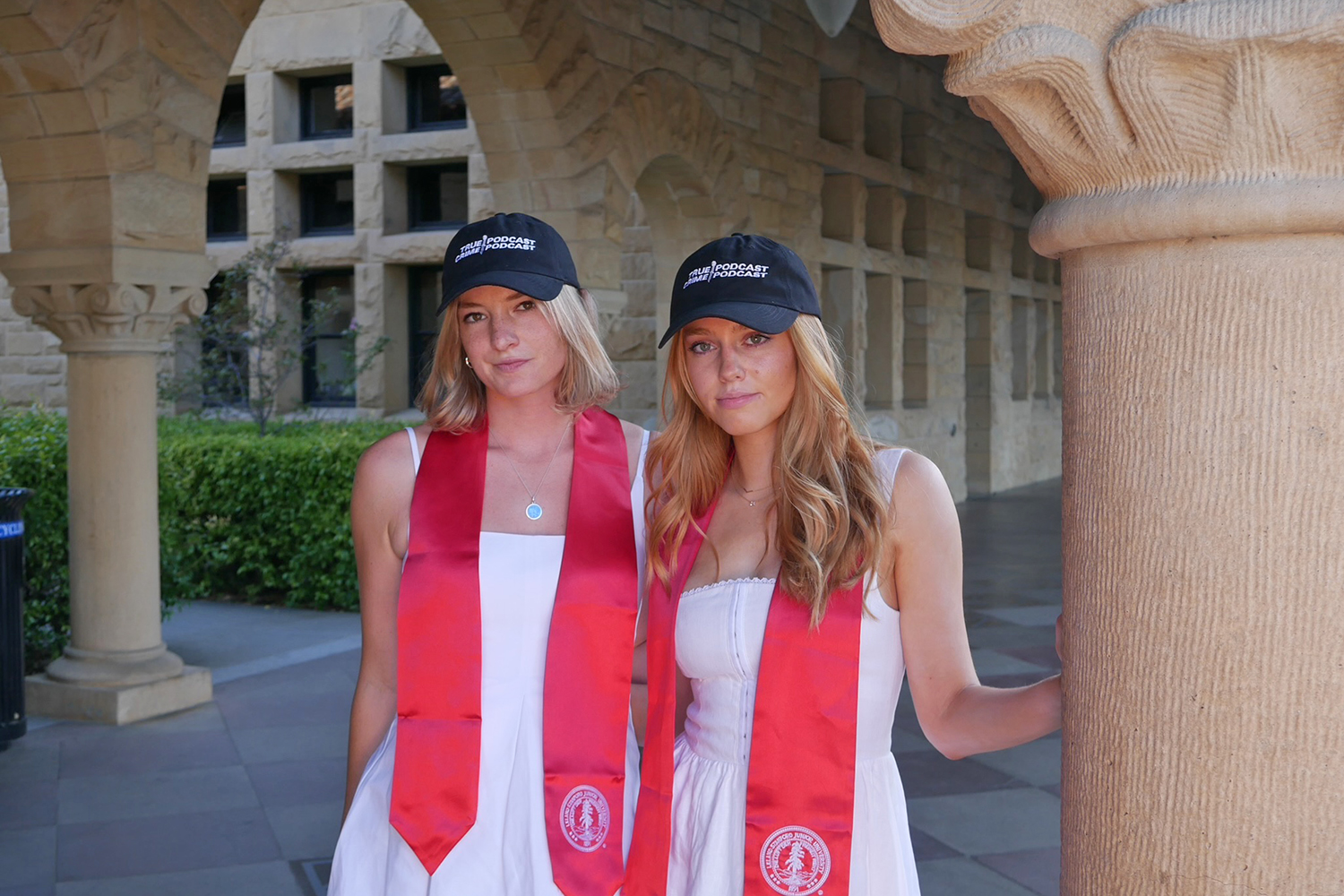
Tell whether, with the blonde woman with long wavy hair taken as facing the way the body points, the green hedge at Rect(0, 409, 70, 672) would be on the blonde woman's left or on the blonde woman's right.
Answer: on the blonde woman's right

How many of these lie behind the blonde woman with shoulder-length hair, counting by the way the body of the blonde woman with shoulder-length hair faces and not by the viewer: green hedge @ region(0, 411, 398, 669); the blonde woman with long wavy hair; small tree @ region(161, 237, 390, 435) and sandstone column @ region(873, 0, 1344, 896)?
2

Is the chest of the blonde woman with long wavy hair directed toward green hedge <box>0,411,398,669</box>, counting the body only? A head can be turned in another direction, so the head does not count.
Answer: no

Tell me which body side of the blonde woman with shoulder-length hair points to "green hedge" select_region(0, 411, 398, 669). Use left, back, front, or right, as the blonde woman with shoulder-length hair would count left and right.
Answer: back

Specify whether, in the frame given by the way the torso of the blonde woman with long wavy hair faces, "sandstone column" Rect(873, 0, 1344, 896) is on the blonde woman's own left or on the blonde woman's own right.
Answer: on the blonde woman's own left

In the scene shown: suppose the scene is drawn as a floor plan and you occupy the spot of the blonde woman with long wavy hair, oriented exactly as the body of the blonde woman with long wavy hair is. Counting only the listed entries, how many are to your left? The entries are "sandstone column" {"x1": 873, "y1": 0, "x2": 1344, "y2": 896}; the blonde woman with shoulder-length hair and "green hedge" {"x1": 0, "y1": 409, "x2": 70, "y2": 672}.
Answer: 1

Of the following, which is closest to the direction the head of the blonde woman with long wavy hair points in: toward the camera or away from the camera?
toward the camera

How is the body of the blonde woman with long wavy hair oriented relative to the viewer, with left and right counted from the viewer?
facing the viewer and to the left of the viewer

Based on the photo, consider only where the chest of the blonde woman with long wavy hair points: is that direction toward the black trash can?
no

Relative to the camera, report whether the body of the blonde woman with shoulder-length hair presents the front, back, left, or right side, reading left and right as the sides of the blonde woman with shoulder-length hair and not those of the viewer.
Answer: front

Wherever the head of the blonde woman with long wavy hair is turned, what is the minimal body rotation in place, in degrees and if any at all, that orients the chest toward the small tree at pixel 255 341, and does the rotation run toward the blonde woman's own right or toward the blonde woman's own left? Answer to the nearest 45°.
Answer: approximately 90° to the blonde woman's own right

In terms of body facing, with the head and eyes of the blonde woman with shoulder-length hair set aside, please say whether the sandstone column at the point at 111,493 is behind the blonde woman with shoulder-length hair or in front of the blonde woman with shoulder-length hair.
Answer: behind

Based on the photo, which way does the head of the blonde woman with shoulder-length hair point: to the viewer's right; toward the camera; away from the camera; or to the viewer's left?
toward the camera

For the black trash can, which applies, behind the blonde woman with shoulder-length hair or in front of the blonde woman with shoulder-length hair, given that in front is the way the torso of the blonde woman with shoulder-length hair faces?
behind

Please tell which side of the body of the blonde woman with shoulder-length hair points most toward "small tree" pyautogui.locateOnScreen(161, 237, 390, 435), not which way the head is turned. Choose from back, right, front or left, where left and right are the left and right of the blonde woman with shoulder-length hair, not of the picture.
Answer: back

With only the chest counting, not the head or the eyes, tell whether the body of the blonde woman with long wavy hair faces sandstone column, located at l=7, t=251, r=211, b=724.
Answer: no

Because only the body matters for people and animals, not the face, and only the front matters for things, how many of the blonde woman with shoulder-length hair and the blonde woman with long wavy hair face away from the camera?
0

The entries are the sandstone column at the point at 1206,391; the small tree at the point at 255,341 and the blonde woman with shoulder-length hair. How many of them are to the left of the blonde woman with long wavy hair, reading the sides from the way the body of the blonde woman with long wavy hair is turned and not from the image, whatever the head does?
1

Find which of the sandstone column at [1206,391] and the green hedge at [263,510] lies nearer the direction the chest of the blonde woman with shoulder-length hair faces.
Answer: the sandstone column

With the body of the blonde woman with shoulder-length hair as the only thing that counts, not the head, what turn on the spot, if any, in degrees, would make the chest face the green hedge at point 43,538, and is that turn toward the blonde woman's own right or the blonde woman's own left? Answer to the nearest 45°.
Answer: approximately 135° to the blonde woman's own right
